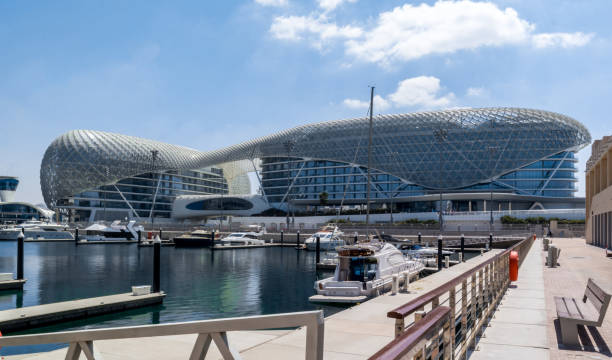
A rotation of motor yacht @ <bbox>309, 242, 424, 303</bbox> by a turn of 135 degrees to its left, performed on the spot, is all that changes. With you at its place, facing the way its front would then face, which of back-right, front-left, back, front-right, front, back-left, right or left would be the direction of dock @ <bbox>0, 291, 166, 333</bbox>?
front-left

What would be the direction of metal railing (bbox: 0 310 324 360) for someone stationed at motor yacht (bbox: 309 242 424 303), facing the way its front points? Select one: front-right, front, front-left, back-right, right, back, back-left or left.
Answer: back-right

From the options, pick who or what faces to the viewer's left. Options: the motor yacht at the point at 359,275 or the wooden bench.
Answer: the wooden bench

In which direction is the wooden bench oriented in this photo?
to the viewer's left

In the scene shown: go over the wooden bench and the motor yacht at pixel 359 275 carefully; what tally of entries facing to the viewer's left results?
1

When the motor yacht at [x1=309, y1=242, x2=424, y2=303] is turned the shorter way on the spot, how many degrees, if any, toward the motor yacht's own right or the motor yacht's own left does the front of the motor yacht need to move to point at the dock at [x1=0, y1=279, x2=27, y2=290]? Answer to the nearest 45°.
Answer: approximately 135° to the motor yacht's own left

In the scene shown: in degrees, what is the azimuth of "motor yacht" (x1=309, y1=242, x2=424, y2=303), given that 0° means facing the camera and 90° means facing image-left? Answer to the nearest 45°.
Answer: approximately 225°
